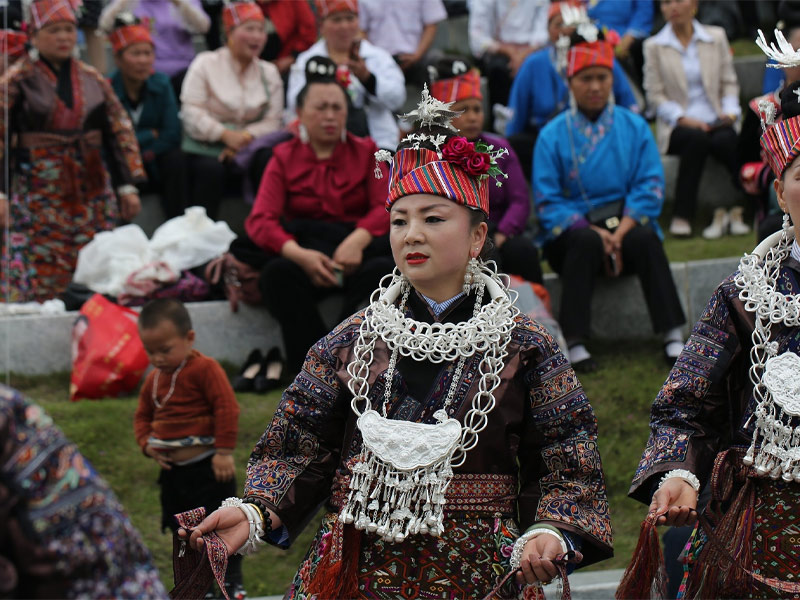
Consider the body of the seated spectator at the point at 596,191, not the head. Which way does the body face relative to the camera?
toward the camera

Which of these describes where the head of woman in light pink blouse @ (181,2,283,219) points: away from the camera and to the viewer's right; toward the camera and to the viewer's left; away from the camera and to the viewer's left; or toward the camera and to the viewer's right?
toward the camera and to the viewer's right

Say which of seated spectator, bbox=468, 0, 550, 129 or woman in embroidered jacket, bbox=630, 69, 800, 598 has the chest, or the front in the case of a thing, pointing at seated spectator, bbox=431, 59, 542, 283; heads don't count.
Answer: seated spectator, bbox=468, 0, 550, 129

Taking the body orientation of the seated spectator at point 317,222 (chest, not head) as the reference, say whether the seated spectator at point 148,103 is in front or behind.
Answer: behind

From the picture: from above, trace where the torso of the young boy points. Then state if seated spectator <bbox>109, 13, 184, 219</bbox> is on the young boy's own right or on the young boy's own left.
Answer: on the young boy's own right

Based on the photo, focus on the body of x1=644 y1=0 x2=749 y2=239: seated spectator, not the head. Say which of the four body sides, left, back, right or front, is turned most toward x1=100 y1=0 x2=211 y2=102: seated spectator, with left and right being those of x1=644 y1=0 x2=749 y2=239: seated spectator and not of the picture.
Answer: right

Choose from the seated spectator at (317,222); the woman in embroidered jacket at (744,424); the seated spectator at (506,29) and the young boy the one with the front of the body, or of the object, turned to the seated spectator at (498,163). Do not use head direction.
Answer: the seated spectator at (506,29)

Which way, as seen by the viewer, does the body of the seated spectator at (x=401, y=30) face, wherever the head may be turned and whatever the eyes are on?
toward the camera

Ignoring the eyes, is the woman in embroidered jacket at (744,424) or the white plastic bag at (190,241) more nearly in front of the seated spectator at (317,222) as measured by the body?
the woman in embroidered jacket

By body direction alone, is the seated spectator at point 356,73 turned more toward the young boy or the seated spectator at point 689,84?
the young boy

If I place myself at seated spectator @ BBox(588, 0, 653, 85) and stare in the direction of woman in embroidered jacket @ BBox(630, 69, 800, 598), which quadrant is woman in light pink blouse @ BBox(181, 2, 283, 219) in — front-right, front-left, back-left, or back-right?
front-right

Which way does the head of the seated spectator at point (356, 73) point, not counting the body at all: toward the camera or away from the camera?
toward the camera

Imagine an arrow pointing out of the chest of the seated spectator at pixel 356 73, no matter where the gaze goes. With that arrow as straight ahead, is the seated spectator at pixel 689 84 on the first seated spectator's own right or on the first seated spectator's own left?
on the first seated spectator's own left

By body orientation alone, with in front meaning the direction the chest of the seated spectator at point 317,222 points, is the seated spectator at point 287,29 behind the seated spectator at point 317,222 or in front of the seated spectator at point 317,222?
behind

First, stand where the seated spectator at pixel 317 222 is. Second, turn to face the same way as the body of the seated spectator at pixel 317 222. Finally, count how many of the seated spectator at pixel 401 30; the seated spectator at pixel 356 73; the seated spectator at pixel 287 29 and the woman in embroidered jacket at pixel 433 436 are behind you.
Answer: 3

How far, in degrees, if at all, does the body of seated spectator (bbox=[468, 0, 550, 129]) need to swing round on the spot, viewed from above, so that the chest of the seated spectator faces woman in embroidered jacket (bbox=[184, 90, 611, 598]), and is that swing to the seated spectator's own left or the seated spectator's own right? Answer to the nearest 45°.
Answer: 0° — they already face them
